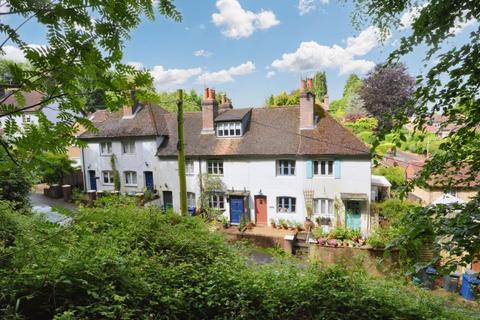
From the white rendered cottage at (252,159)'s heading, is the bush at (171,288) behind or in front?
in front

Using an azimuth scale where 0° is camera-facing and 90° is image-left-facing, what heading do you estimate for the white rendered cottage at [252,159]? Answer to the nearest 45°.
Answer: approximately 0°

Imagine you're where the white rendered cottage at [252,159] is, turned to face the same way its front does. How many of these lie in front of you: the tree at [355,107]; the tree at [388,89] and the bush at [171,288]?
1

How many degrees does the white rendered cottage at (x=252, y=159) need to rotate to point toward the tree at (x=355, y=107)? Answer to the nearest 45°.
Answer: approximately 135° to its left

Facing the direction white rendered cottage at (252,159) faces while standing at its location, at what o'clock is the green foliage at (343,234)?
The green foliage is roughly at 11 o'clock from the white rendered cottage.
